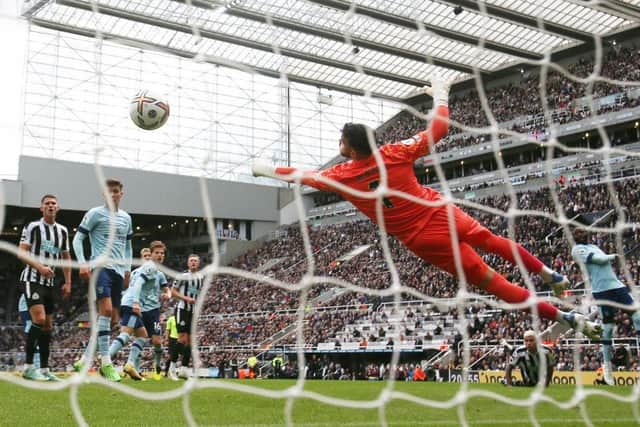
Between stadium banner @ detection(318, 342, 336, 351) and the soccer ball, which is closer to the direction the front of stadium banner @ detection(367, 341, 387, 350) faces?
the soccer ball

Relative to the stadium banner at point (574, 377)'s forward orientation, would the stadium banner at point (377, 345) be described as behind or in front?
behind

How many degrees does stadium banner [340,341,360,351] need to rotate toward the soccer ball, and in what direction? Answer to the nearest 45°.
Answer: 0° — it already faces it

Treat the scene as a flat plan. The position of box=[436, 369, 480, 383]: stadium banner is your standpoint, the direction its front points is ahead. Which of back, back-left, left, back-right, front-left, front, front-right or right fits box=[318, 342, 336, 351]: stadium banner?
back-right

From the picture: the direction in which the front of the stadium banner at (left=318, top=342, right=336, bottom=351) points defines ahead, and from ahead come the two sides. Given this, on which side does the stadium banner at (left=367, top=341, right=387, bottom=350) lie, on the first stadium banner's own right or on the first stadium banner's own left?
on the first stadium banner's own left

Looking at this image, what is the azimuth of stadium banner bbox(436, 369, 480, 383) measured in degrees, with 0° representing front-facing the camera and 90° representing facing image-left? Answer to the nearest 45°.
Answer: approximately 0°
